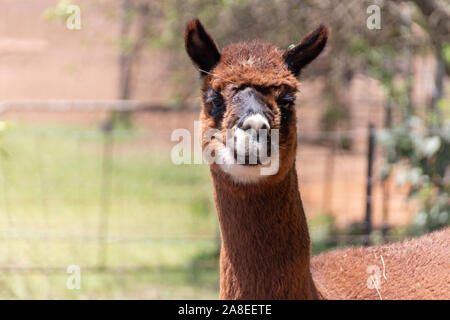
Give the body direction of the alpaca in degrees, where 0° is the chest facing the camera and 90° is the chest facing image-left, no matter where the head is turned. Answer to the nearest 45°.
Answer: approximately 45°

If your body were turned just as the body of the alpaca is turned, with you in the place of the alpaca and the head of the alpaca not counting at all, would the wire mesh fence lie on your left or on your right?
on your right
